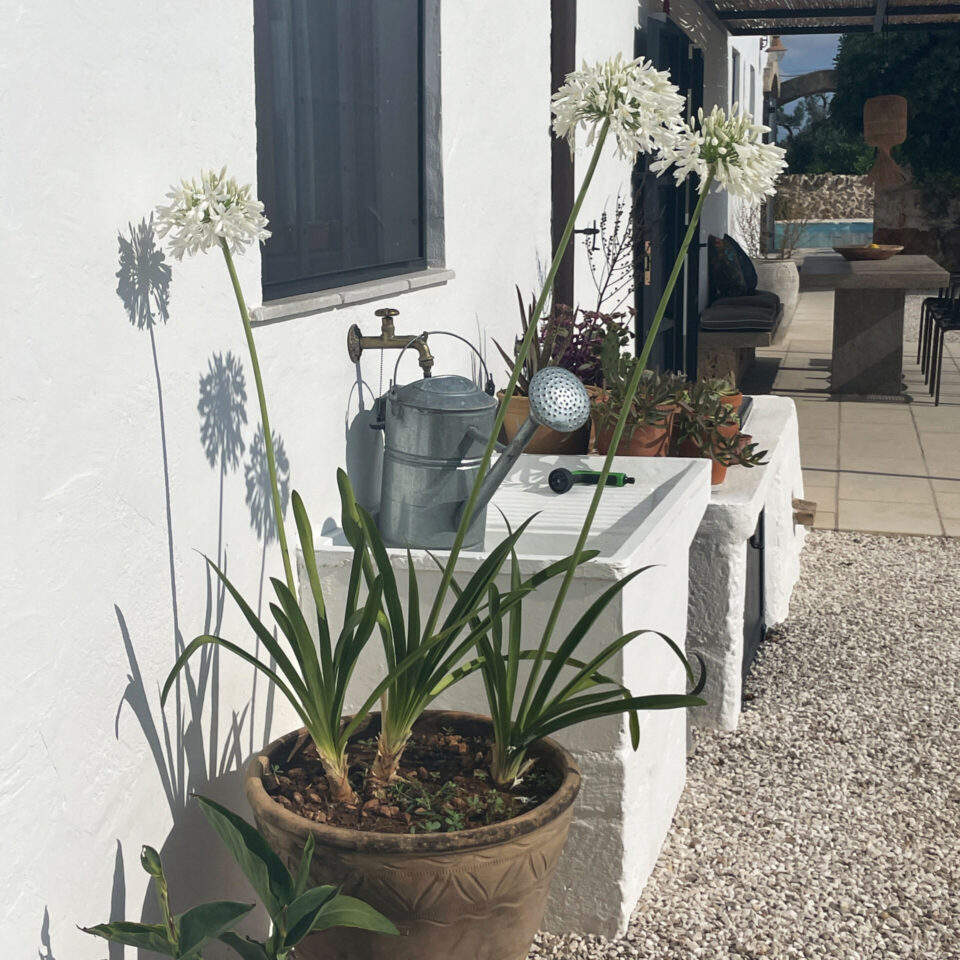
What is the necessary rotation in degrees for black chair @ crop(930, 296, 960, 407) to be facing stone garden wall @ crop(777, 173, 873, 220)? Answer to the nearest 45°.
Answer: approximately 90° to its right

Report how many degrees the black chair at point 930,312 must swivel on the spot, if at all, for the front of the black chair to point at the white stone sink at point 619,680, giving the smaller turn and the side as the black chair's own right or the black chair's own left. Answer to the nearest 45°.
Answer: approximately 90° to the black chair's own left

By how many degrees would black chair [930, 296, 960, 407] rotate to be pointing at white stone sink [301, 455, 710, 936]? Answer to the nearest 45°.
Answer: approximately 90° to its left

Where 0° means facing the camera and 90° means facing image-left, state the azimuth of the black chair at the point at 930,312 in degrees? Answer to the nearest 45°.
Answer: approximately 90°

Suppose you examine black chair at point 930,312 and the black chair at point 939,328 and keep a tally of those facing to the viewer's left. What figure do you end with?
2

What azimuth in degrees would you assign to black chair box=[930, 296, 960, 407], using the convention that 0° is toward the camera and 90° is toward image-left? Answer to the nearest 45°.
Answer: approximately 90°

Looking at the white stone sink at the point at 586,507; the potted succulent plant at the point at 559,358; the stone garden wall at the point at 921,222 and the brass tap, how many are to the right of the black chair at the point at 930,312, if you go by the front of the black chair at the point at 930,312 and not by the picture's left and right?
1

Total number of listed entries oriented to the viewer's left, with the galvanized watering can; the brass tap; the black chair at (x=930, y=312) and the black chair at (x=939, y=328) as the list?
2

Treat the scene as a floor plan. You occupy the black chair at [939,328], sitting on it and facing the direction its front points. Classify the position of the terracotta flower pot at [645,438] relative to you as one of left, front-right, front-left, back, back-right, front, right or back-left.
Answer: left

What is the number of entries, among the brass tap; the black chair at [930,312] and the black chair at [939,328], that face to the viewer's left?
2

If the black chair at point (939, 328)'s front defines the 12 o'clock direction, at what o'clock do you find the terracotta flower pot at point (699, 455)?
The terracotta flower pot is roughly at 9 o'clock from the black chair.

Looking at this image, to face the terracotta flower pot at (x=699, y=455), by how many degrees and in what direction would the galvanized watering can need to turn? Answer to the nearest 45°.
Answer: approximately 90° to its left

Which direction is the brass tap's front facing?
to the viewer's right
